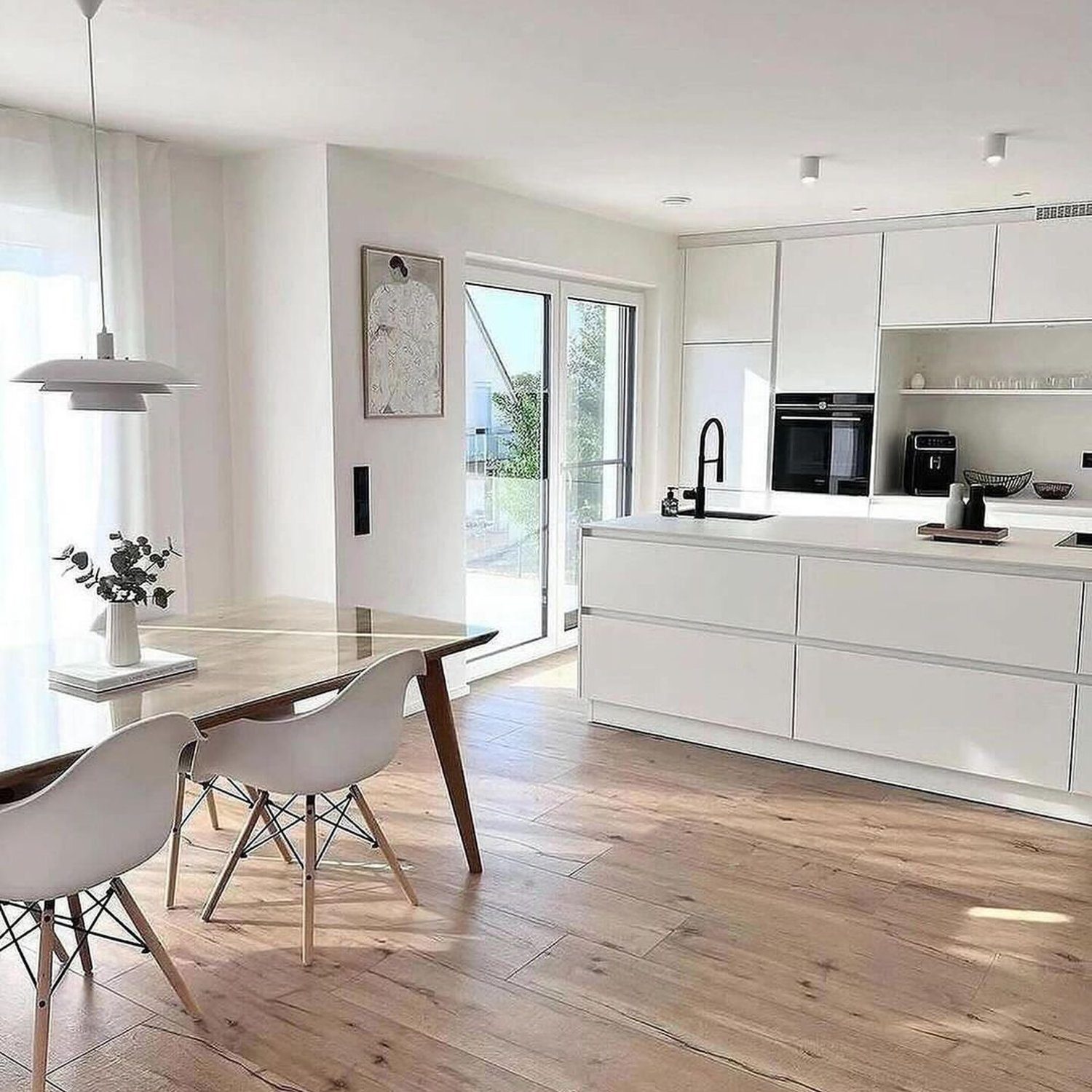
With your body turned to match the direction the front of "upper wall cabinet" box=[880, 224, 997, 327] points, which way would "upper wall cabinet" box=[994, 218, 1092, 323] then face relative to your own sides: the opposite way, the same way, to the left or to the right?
the same way

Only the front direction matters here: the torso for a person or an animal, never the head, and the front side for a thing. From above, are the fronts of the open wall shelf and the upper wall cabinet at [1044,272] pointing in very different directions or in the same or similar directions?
same or similar directions

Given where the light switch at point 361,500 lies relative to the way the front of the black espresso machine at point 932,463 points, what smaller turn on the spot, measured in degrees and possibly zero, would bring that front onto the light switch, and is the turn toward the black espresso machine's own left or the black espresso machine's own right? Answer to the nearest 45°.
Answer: approximately 45° to the black espresso machine's own right

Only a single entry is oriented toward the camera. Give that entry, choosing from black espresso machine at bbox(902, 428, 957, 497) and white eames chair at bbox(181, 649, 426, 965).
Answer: the black espresso machine

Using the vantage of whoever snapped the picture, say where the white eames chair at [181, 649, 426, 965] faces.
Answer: facing away from the viewer and to the left of the viewer

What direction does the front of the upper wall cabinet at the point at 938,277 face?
toward the camera

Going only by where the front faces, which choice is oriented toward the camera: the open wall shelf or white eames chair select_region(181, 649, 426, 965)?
the open wall shelf

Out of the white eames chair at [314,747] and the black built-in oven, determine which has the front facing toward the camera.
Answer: the black built-in oven

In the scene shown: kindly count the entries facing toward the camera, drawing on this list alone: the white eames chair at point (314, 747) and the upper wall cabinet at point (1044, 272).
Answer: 1

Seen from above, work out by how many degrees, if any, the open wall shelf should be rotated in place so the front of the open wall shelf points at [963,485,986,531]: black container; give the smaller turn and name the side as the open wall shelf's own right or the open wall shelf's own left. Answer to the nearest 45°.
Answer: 0° — it already faces it

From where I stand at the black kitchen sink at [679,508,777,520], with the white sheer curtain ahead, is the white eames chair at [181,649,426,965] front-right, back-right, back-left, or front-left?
front-left

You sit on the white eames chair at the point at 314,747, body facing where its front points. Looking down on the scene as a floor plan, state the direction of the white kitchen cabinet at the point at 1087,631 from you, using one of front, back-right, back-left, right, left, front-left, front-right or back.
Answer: back-right

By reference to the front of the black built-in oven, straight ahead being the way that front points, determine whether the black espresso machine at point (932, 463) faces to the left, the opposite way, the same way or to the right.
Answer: the same way

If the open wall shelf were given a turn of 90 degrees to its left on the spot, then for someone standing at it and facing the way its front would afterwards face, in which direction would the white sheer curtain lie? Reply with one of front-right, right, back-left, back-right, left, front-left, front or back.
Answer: back-right

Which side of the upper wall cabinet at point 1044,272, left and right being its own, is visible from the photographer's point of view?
front

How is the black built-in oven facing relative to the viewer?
toward the camera
